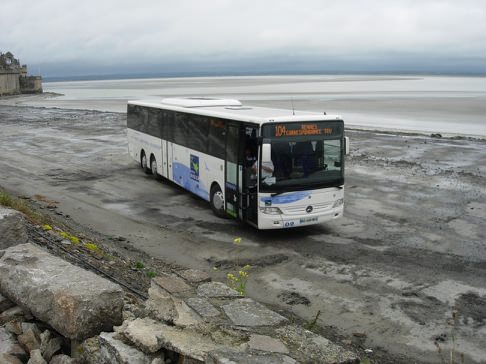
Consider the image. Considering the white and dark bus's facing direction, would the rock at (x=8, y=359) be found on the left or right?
on its right

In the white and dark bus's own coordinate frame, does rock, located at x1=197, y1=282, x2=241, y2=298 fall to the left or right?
on its right

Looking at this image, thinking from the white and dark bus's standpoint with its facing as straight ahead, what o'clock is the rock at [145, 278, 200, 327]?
The rock is roughly at 2 o'clock from the white and dark bus.

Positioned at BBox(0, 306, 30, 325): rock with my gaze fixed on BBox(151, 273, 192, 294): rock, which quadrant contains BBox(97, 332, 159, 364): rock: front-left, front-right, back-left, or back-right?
front-right

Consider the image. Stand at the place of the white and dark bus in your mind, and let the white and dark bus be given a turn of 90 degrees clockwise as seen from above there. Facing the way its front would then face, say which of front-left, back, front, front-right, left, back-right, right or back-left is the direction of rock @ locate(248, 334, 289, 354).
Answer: front-left

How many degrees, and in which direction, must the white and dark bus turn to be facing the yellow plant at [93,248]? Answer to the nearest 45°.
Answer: approximately 90° to its right

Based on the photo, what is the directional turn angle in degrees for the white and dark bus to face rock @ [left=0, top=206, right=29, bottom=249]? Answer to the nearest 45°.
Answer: approximately 90° to its right

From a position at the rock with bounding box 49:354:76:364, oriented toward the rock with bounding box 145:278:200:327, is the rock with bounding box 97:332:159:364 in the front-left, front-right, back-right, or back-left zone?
front-right

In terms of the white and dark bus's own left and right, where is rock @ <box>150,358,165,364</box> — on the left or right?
on its right

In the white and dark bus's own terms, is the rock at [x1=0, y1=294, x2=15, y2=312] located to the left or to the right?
on its right

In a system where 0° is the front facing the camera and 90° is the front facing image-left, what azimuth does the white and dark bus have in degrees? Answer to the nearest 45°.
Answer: approximately 315°

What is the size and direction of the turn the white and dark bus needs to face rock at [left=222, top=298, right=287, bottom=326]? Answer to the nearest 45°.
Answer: approximately 45° to its right
